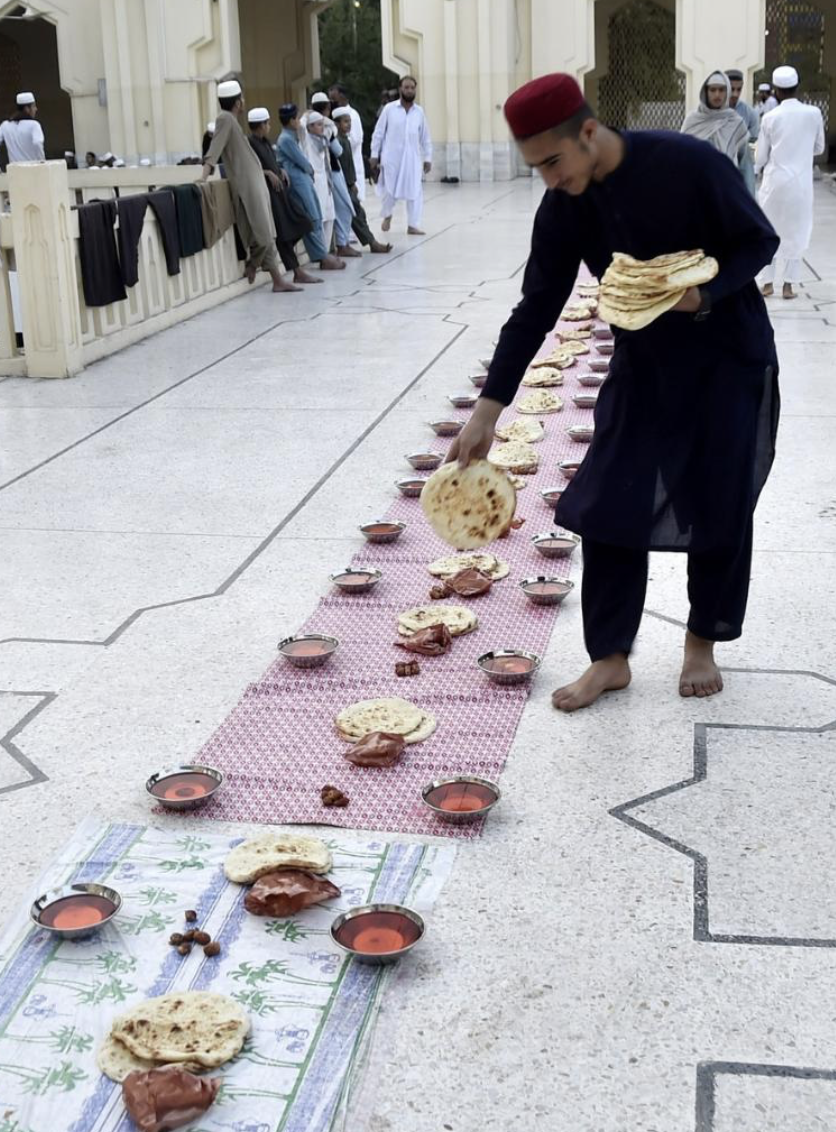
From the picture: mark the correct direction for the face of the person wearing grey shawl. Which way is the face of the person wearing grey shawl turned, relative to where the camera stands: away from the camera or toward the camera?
toward the camera

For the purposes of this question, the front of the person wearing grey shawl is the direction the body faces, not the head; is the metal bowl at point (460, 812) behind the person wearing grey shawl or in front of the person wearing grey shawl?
in front

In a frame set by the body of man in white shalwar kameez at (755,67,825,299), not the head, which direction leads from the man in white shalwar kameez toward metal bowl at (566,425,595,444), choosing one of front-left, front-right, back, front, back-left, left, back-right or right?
back

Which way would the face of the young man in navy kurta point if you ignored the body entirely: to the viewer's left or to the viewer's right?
to the viewer's left

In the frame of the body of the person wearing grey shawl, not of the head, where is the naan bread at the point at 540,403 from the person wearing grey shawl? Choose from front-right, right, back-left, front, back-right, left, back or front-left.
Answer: front

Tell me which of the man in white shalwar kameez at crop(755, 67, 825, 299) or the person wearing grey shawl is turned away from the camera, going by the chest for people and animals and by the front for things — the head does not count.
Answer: the man in white shalwar kameez

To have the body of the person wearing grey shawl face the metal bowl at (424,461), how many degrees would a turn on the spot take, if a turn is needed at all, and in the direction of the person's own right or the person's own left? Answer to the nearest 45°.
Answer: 0° — they already face it

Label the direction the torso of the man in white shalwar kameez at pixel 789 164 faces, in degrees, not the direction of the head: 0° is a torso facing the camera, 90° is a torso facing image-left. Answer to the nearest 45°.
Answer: approximately 180°

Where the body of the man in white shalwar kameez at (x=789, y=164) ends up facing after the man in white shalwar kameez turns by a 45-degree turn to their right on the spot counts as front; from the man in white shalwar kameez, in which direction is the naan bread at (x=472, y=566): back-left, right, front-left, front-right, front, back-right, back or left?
back-right

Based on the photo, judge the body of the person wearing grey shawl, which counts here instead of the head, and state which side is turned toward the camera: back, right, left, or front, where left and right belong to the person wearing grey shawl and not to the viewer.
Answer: front

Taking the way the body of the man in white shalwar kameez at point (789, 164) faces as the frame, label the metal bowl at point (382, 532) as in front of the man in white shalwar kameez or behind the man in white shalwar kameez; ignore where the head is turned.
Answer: behind

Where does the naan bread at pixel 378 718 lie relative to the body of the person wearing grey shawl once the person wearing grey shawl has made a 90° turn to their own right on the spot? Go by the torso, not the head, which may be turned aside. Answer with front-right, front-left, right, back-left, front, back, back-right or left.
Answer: left

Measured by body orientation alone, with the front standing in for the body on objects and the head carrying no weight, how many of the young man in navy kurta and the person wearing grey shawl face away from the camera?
0

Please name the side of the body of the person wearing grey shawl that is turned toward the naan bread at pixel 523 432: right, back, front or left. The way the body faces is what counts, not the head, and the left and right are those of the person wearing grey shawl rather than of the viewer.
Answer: front

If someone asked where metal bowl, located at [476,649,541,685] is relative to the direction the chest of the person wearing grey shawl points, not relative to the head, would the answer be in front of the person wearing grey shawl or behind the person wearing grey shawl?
in front

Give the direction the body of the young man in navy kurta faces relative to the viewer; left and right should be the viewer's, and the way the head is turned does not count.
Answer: facing the viewer and to the left of the viewer

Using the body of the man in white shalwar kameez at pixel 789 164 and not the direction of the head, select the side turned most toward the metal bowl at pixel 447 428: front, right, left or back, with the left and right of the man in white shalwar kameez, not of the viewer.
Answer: back

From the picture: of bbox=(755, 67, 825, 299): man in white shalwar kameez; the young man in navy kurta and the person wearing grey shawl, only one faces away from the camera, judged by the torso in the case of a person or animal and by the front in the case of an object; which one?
the man in white shalwar kameez

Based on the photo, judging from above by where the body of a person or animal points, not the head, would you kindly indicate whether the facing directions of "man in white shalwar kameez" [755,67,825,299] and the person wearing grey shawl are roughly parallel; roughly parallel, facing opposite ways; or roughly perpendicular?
roughly parallel, facing opposite ways
